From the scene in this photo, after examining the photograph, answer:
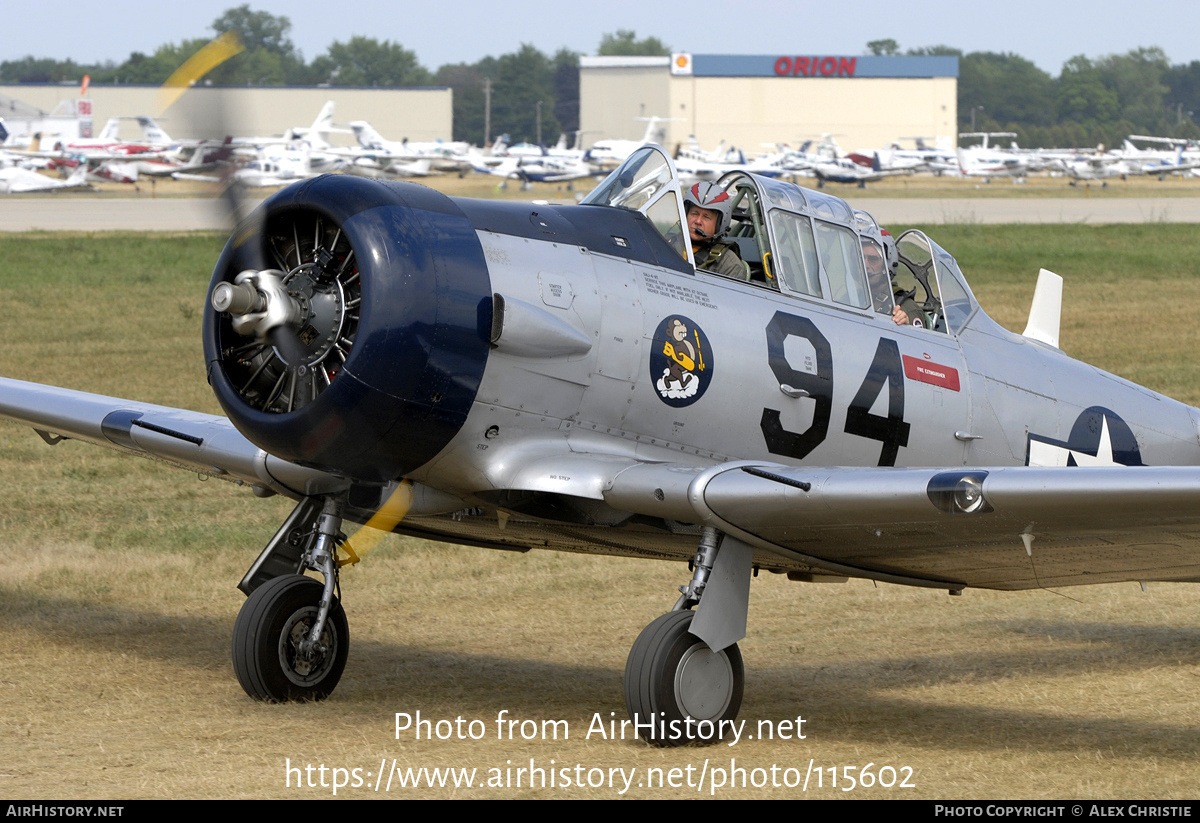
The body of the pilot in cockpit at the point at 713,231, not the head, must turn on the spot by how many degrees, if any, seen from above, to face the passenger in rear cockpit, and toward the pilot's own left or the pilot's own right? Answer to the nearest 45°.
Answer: approximately 180°

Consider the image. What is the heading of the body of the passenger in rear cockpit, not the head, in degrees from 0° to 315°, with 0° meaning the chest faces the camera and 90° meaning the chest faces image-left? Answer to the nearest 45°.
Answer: approximately 45°

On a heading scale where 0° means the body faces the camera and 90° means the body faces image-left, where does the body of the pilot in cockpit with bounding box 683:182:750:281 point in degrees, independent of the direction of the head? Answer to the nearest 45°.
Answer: approximately 45°
